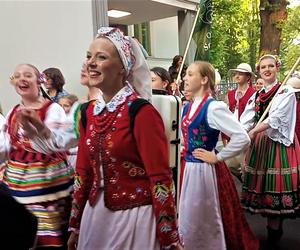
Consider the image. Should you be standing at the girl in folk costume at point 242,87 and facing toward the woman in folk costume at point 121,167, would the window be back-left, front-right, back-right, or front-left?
back-right

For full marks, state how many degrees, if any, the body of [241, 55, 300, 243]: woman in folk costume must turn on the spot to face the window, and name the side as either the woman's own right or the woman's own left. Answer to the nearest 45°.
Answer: approximately 90° to the woman's own right

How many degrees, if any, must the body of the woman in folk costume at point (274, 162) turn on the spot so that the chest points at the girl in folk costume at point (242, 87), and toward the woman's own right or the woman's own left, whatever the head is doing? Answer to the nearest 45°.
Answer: approximately 135° to the woman's own right

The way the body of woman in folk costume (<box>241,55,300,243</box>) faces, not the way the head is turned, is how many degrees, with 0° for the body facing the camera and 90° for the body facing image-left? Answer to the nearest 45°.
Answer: approximately 45°

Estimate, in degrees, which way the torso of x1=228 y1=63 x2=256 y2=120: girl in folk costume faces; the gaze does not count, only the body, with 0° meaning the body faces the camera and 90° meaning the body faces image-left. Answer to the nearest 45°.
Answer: approximately 45°

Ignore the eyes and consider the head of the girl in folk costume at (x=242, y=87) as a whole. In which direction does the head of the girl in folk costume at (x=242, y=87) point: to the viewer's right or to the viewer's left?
to the viewer's left

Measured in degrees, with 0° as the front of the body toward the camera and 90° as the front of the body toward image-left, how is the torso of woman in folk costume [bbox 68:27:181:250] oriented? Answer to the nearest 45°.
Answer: approximately 45°
